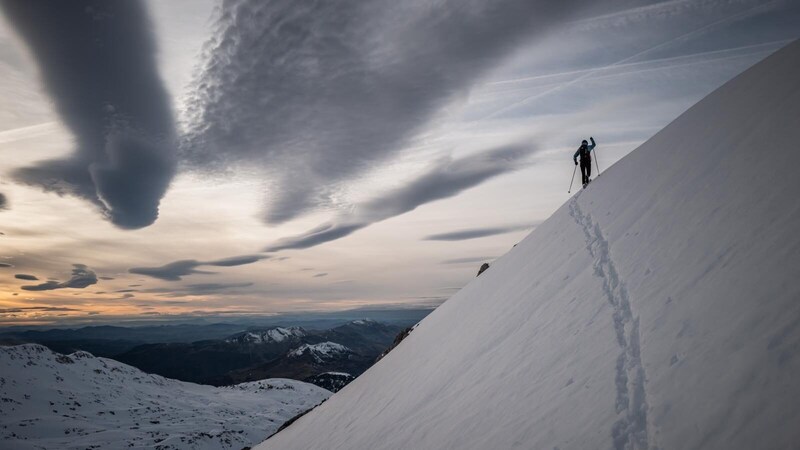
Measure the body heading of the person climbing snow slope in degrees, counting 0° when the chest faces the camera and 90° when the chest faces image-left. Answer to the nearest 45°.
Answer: approximately 180°
